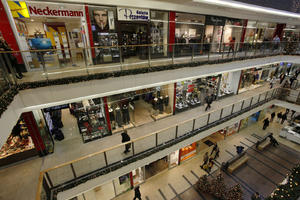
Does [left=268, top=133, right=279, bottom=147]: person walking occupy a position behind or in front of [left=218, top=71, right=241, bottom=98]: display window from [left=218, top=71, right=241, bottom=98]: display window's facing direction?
in front

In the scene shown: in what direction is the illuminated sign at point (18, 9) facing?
toward the camera

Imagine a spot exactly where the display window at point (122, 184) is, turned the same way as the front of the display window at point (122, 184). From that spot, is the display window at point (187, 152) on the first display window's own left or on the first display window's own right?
on the first display window's own left

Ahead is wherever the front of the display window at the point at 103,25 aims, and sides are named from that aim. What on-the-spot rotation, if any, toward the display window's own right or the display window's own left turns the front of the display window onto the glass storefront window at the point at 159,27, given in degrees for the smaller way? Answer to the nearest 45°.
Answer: approximately 90° to the display window's own left

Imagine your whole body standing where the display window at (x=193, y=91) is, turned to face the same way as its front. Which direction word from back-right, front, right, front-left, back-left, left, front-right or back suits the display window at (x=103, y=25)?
right

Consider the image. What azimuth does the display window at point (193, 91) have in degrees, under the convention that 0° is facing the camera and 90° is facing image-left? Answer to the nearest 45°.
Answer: approximately 315°

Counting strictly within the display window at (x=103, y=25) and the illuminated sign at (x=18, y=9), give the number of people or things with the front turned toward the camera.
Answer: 2

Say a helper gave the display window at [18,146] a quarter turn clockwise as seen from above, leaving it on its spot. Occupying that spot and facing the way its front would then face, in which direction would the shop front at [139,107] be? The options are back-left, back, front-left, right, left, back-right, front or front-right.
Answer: back-left

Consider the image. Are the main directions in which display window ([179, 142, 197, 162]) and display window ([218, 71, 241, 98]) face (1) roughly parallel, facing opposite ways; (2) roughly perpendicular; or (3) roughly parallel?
roughly parallel

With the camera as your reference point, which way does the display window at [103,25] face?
facing the viewer

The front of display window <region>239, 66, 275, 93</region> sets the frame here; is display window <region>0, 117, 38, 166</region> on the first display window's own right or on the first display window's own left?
on the first display window's own right

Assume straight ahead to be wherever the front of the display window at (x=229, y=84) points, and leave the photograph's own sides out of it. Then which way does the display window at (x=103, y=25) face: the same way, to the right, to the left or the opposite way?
the same way

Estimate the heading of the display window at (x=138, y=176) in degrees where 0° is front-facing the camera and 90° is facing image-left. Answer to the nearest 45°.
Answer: approximately 315°

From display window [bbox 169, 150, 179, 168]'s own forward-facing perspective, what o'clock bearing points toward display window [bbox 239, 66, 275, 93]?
display window [bbox 239, 66, 275, 93] is roughly at 9 o'clock from display window [bbox 169, 150, 179, 168].

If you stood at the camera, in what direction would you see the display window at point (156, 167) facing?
facing the viewer and to the right of the viewer

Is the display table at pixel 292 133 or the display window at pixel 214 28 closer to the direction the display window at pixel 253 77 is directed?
the display table
